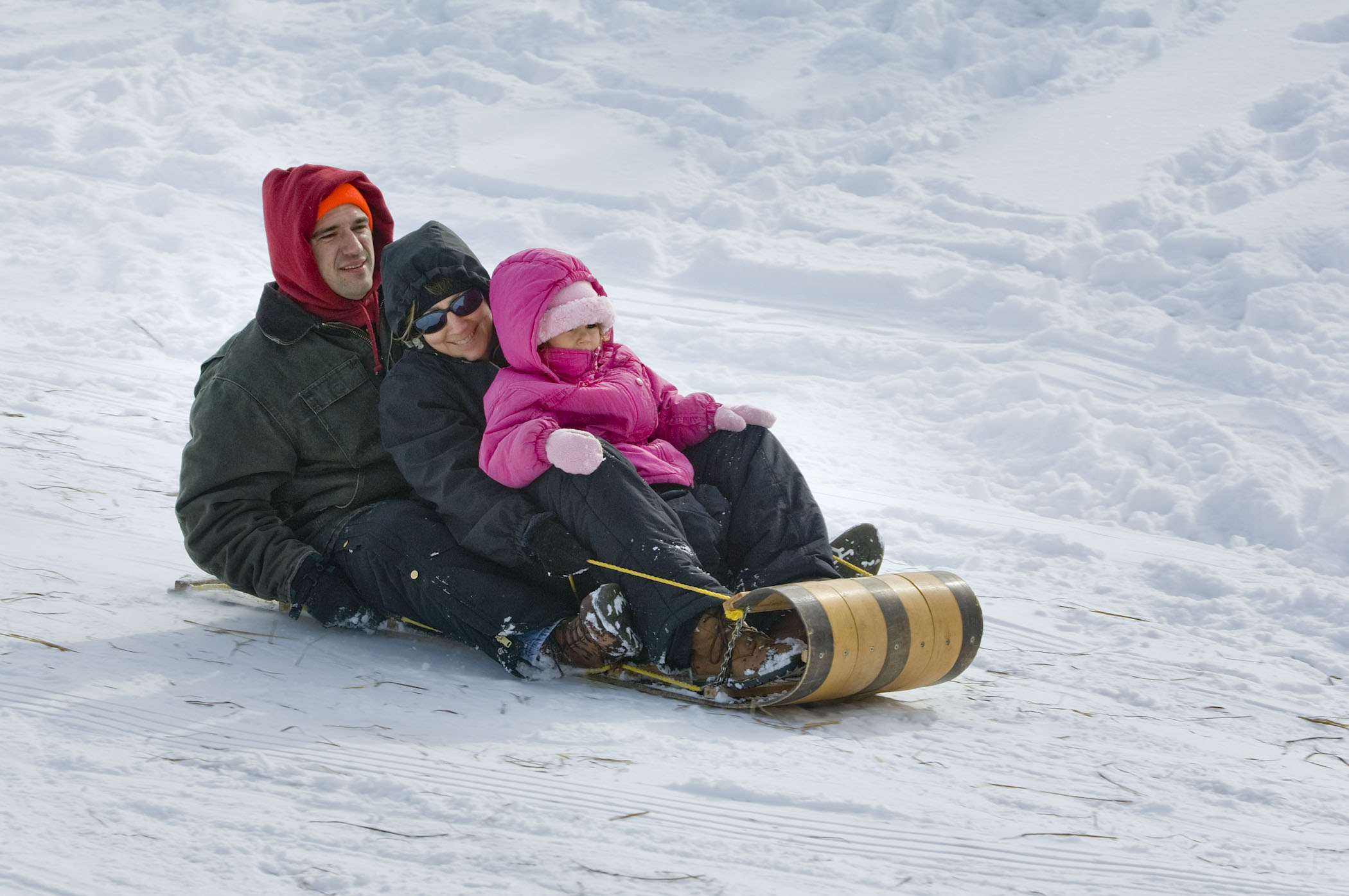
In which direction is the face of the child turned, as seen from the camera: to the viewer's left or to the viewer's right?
to the viewer's right

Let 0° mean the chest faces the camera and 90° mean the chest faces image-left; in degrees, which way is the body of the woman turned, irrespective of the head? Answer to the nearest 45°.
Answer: approximately 315°

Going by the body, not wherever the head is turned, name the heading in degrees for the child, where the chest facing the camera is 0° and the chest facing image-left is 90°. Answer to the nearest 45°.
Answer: approximately 315°

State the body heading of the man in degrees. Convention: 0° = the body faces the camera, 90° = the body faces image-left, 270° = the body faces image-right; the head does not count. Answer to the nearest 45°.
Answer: approximately 315°
